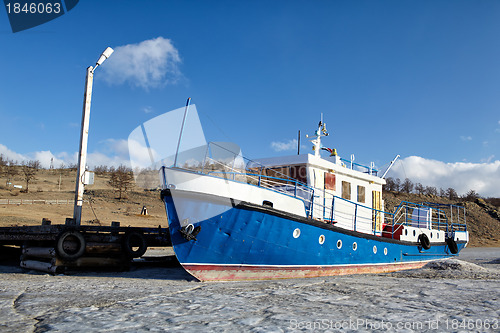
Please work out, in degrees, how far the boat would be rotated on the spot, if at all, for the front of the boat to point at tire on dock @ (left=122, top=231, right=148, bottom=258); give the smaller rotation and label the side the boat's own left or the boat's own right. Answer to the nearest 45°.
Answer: approximately 45° to the boat's own right

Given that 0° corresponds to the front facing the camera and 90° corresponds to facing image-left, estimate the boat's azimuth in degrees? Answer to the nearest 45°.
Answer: approximately 45°
